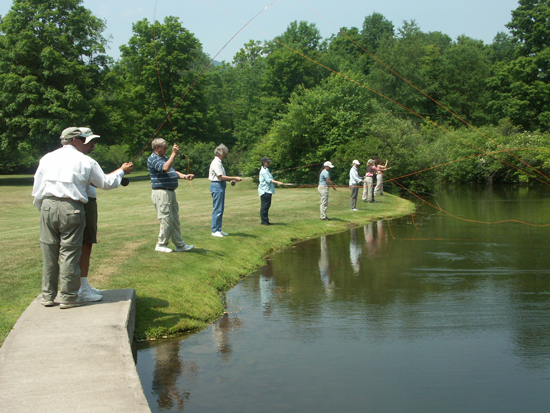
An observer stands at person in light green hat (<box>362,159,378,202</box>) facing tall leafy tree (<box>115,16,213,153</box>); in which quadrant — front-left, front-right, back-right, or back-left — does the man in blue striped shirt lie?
back-left

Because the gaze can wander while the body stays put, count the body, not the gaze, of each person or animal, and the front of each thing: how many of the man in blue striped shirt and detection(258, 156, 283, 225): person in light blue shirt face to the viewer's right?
2

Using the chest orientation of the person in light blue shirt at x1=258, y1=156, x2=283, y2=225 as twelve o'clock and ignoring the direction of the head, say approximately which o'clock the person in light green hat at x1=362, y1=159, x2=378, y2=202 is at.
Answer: The person in light green hat is roughly at 10 o'clock from the person in light blue shirt.

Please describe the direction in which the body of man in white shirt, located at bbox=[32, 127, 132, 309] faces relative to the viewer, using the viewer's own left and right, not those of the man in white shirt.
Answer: facing away from the viewer and to the right of the viewer

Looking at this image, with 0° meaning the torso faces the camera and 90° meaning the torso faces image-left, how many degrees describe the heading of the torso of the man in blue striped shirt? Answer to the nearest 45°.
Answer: approximately 270°

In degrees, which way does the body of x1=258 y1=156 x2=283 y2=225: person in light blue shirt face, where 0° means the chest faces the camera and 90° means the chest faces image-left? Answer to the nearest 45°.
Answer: approximately 270°

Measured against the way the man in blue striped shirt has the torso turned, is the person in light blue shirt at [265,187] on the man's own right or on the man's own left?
on the man's own left

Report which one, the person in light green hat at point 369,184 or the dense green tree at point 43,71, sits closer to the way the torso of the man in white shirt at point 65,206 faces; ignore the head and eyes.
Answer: the person in light green hat

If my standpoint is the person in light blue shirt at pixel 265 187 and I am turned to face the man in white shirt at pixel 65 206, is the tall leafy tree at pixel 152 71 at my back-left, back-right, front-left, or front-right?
back-right

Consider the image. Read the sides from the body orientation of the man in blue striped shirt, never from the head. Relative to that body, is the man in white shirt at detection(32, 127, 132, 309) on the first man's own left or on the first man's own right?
on the first man's own right
